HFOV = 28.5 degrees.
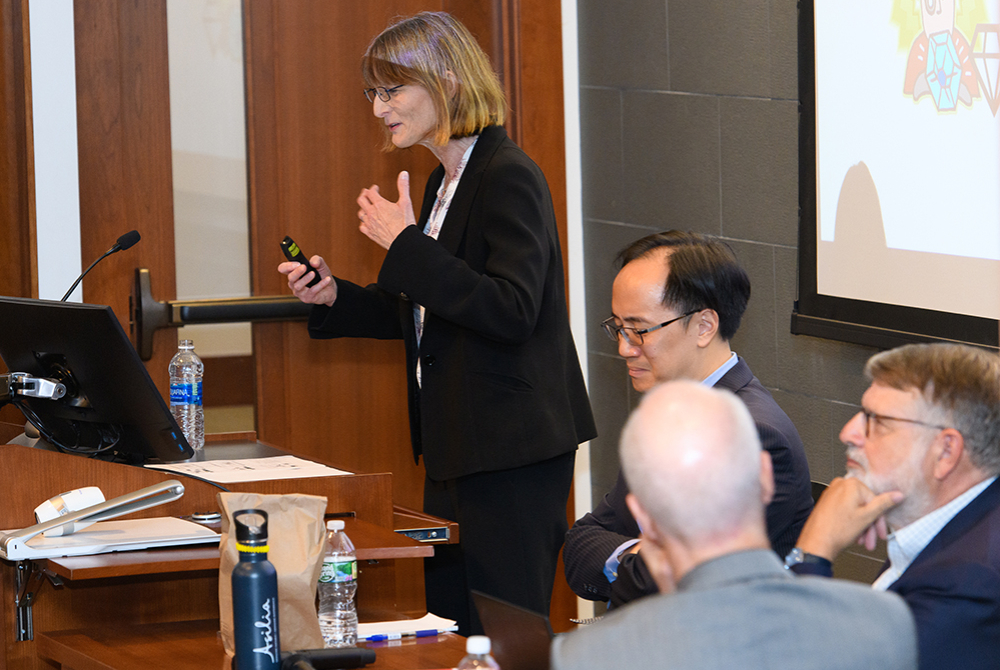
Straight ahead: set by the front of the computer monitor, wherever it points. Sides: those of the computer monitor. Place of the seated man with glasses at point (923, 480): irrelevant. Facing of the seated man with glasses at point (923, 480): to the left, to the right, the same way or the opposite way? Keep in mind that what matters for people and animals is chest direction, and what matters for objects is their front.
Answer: to the left

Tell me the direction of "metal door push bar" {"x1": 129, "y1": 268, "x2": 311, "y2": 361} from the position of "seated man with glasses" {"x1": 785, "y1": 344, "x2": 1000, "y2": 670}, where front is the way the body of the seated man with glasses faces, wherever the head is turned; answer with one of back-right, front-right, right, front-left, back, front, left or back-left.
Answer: front-right

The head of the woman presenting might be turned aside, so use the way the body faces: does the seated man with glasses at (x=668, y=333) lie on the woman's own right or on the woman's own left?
on the woman's own left

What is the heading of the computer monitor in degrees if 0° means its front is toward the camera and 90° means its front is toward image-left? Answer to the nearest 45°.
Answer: approximately 225°

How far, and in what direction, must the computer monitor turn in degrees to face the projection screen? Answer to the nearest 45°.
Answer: approximately 45° to its right

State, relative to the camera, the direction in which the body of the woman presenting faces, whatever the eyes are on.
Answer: to the viewer's left

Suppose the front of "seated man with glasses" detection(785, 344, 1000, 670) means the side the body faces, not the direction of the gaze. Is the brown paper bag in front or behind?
in front

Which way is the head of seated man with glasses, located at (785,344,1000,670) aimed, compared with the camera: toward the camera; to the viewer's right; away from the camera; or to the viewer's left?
to the viewer's left

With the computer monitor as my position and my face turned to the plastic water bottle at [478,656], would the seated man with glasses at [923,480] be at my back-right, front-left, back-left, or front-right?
front-left

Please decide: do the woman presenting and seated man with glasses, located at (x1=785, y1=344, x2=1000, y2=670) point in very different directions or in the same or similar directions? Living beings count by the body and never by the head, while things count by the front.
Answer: same or similar directions

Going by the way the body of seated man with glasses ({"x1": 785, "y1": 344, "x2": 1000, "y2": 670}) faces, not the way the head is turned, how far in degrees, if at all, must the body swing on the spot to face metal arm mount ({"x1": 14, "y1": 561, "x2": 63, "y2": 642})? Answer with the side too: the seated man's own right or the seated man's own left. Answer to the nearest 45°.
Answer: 0° — they already face it

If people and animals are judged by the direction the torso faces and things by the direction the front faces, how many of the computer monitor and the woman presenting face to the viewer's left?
1

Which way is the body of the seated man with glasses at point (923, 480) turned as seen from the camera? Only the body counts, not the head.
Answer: to the viewer's left

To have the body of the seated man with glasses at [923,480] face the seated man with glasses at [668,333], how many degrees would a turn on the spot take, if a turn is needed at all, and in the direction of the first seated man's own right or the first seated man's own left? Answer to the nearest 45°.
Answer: approximately 45° to the first seated man's own right

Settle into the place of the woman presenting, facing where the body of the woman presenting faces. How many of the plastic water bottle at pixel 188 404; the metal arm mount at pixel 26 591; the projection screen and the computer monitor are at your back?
1
